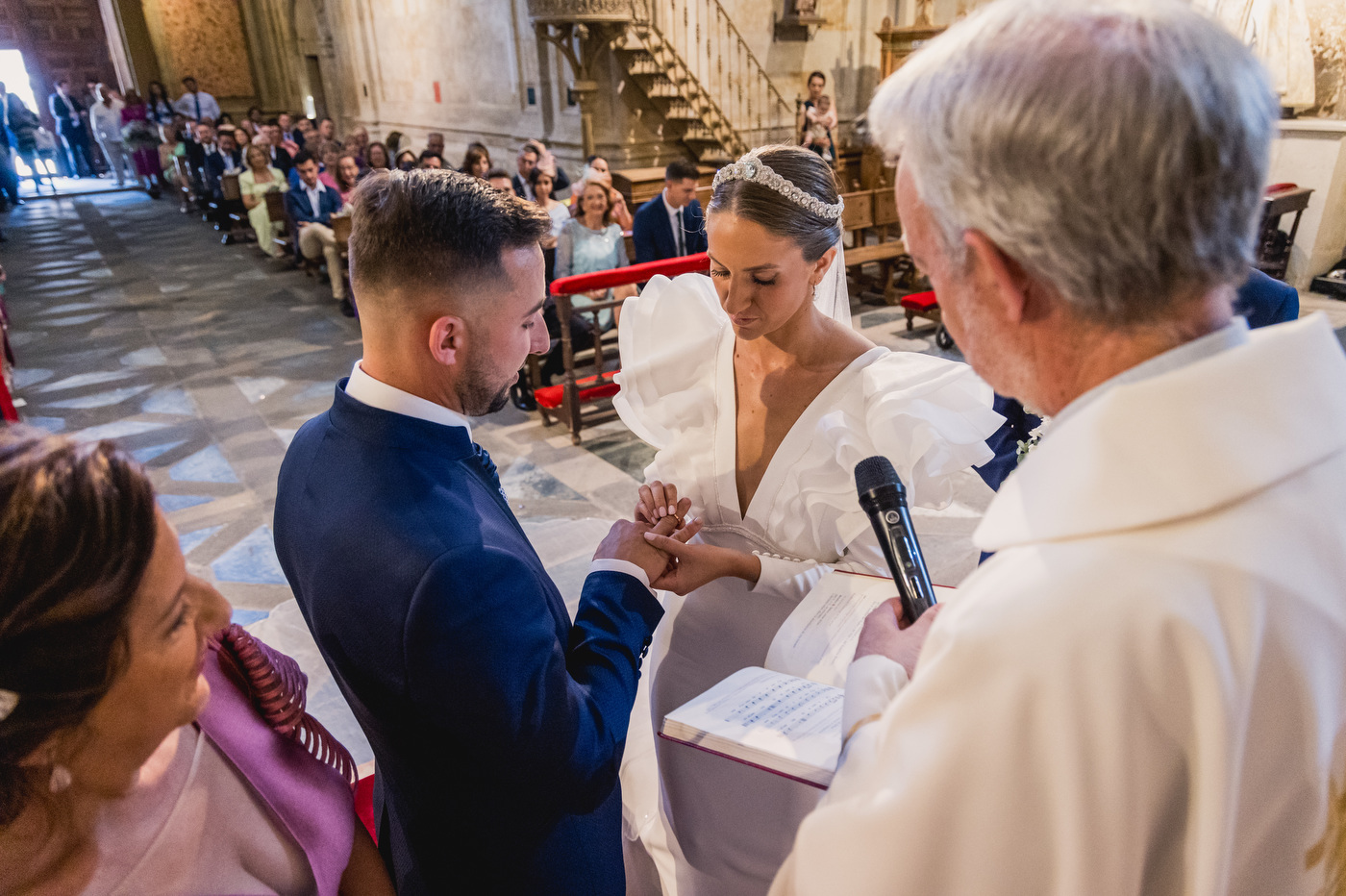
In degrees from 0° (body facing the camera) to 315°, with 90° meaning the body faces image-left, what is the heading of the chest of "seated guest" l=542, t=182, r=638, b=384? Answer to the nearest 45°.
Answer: approximately 0°

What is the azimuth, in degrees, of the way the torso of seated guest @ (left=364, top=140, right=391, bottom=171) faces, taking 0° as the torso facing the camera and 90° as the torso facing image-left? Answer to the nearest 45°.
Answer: approximately 0°

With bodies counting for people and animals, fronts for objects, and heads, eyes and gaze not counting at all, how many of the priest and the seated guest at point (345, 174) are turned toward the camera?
1

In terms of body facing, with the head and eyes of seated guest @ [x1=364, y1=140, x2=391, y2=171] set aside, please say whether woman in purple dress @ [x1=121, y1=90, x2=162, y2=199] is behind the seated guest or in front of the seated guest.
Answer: behind

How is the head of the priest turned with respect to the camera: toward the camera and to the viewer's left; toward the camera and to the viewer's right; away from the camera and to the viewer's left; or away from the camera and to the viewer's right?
away from the camera and to the viewer's left

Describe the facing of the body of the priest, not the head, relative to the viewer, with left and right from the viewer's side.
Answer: facing away from the viewer and to the left of the viewer

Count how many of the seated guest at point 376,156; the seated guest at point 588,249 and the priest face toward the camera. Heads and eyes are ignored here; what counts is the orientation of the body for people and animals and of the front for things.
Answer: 2

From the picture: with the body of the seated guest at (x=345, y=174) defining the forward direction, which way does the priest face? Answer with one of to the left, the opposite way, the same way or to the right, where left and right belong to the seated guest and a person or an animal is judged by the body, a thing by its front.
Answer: the opposite way
